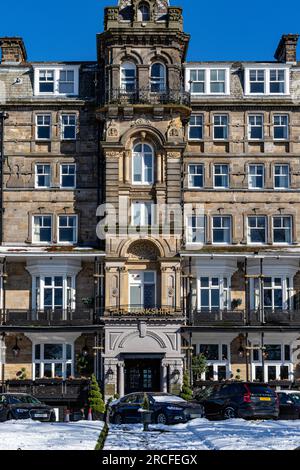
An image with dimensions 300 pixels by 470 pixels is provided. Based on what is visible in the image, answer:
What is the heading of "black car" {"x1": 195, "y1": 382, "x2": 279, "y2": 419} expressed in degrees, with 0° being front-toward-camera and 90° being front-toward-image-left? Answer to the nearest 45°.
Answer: approximately 135°

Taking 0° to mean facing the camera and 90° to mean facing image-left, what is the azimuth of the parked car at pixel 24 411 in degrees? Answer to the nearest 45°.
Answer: approximately 315°

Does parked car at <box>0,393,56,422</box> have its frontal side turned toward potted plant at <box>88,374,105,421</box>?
no

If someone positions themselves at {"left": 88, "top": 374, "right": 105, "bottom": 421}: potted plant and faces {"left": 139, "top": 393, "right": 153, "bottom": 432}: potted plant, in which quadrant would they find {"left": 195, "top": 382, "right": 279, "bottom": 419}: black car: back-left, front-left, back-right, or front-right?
front-left

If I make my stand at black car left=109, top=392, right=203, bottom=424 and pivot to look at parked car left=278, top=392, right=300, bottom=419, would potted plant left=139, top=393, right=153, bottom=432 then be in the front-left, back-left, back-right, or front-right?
back-right

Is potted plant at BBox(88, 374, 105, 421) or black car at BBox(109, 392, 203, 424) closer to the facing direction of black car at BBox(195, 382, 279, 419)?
the potted plant

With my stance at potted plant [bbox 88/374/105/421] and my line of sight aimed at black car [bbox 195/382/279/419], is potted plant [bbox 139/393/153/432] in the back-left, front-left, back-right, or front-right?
front-right

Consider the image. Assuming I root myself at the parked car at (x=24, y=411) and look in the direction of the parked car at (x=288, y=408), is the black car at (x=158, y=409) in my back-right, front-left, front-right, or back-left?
front-right

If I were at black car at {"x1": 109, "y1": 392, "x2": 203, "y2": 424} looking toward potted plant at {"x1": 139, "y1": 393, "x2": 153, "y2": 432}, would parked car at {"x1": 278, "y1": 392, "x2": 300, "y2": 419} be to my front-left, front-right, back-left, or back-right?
back-left

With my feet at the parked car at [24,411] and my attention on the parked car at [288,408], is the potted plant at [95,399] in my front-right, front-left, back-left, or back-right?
front-left
